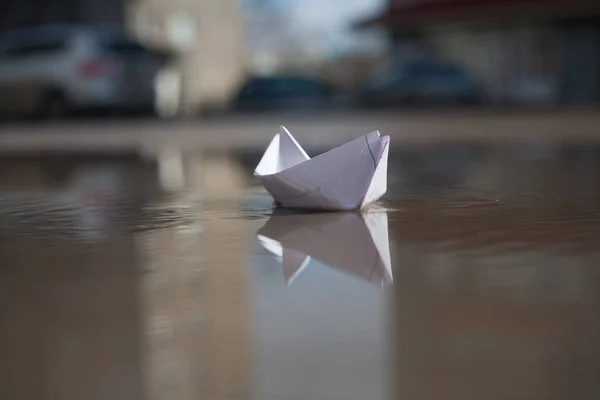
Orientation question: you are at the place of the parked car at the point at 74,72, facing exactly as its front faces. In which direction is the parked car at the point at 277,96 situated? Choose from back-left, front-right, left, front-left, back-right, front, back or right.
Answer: right

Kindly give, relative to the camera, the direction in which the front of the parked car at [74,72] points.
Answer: facing away from the viewer and to the left of the viewer

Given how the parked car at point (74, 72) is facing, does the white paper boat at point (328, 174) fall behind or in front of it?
behind
